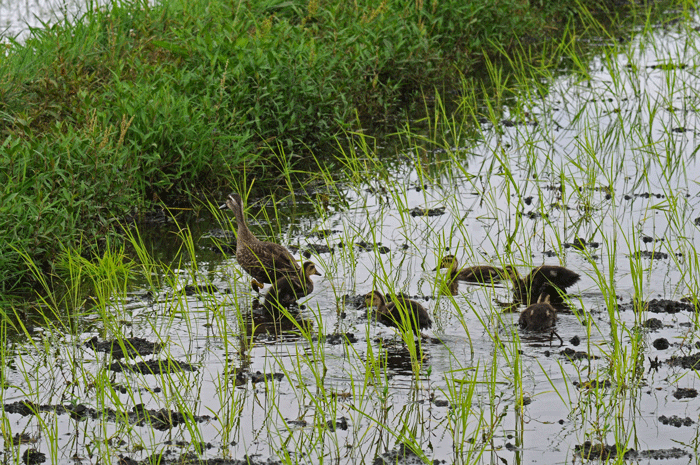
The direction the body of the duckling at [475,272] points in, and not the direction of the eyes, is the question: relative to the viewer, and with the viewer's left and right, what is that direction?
facing to the left of the viewer

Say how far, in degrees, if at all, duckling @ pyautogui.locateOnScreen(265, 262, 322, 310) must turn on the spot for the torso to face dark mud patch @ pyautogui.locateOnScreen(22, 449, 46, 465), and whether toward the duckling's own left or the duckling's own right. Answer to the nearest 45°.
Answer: approximately 135° to the duckling's own right

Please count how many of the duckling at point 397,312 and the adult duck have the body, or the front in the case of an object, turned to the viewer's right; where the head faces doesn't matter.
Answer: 0

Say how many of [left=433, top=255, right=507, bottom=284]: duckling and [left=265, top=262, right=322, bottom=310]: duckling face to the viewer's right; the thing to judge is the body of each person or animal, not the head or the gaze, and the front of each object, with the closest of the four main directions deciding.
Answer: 1

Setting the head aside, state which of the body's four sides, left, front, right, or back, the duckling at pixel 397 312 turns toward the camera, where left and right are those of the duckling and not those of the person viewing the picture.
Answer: left

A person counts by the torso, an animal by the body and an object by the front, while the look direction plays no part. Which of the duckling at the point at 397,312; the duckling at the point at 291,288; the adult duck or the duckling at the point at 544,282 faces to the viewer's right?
the duckling at the point at 291,288

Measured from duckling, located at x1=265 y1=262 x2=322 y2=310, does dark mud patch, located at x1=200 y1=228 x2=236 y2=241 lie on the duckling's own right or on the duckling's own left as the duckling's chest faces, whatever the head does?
on the duckling's own left

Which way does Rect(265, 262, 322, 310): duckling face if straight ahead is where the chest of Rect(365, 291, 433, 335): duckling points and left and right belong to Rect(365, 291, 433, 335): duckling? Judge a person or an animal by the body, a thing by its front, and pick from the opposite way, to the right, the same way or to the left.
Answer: the opposite way

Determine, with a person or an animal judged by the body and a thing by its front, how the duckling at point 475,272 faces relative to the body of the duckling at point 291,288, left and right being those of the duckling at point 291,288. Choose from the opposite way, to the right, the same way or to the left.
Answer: the opposite way

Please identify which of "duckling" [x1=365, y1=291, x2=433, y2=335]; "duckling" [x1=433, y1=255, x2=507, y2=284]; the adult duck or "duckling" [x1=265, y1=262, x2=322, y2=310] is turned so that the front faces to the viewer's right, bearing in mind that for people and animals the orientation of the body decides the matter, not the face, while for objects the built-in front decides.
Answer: "duckling" [x1=265, y1=262, x2=322, y2=310]

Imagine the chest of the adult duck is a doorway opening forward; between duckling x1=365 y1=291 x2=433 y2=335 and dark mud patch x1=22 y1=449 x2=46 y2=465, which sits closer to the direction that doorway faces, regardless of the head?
the dark mud patch

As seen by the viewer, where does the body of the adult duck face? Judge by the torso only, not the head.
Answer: to the viewer's left

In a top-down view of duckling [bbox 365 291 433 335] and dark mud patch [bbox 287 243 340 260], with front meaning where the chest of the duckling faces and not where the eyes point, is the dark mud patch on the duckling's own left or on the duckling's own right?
on the duckling's own right
